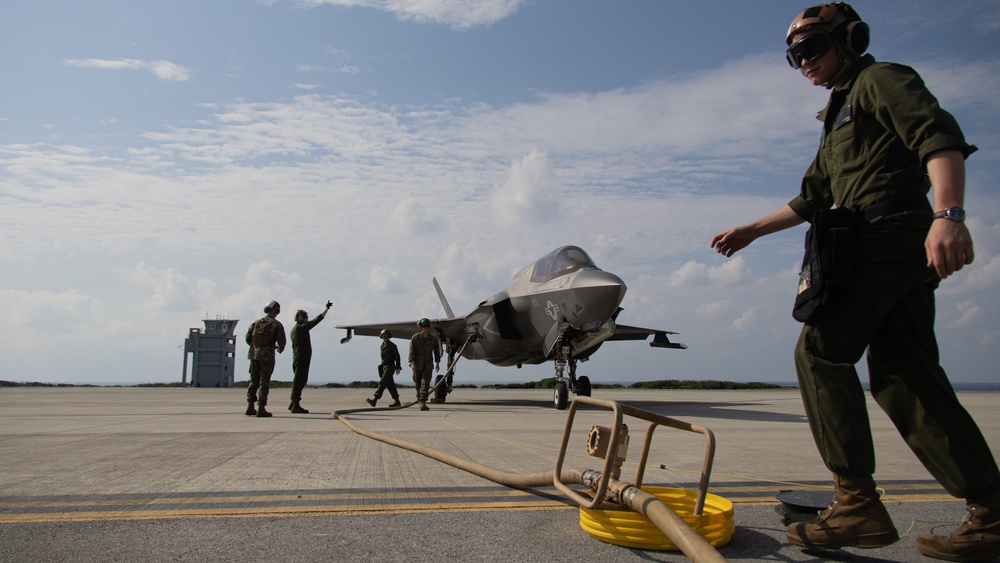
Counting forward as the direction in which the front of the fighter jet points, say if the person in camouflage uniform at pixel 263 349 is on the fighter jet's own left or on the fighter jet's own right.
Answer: on the fighter jet's own right

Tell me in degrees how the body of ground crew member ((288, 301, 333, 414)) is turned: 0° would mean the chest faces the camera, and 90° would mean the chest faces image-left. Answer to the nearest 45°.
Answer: approximately 270°

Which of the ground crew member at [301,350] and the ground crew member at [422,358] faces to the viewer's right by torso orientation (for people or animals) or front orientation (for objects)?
the ground crew member at [301,350]

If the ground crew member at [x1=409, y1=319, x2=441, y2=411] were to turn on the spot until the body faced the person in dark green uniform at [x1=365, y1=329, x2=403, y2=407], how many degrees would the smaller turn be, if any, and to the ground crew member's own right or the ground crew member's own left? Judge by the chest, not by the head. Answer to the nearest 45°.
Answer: approximately 90° to the ground crew member's own right

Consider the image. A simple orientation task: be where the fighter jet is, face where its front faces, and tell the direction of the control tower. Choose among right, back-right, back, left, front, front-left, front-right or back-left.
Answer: back

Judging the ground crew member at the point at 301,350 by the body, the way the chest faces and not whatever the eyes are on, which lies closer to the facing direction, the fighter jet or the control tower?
the fighter jet

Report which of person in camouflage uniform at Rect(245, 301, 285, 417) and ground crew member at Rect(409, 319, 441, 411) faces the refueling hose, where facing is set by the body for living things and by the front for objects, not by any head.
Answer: the ground crew member
